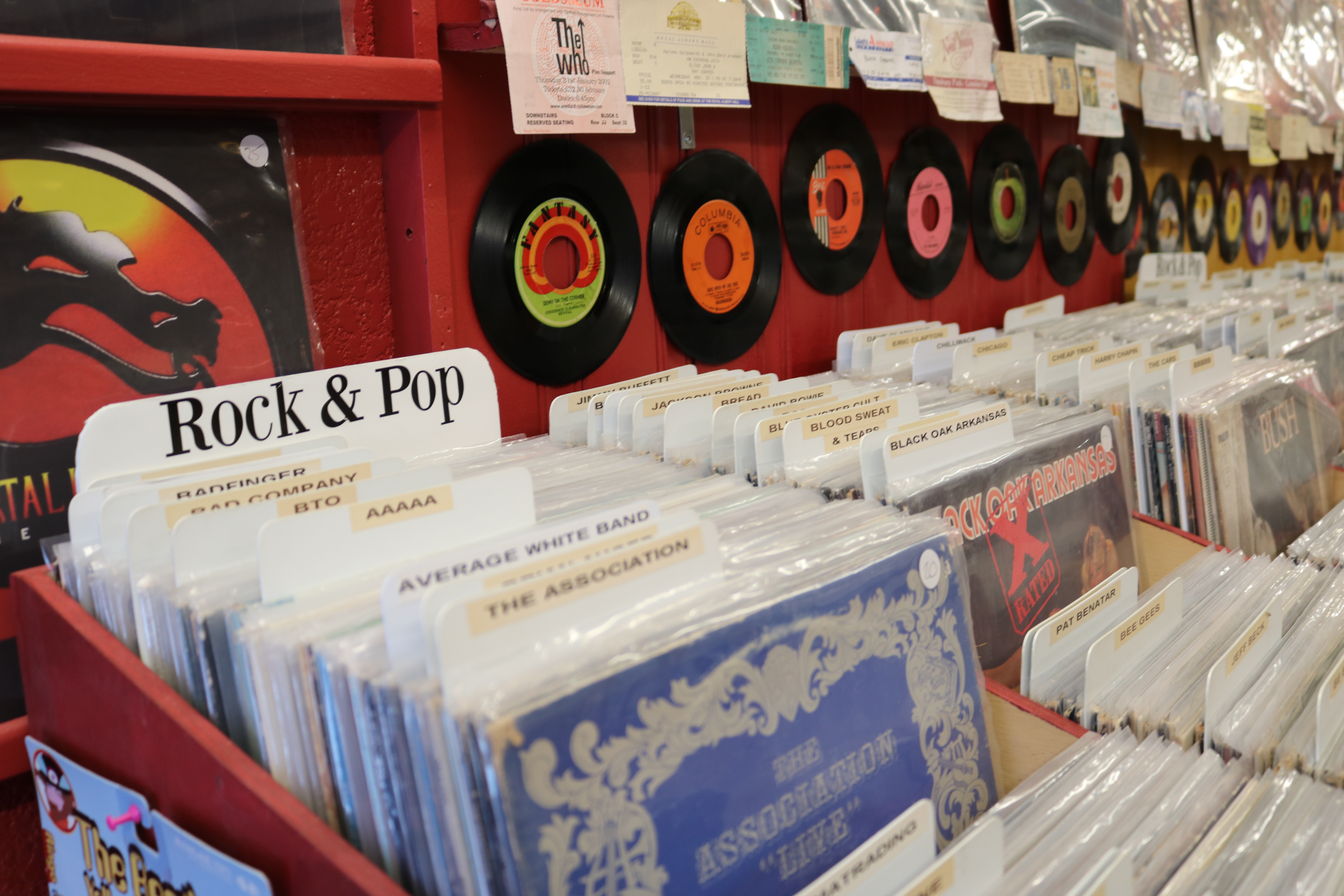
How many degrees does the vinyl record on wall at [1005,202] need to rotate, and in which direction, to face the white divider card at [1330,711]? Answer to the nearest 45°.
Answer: approximately 45° to its right

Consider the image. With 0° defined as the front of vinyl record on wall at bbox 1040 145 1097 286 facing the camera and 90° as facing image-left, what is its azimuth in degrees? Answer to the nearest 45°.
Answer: approximately 315°

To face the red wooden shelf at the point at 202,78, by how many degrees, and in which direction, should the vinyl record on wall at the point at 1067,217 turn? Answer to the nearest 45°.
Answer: approximately 45° to its right

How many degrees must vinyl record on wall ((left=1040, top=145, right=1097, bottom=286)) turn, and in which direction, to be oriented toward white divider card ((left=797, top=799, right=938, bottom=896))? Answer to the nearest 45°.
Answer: approximately 45° to its right

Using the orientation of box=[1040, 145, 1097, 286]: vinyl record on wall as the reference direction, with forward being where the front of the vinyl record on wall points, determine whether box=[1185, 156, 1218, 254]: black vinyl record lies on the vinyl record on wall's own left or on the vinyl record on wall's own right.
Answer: on the vinyl record on wall's own left
